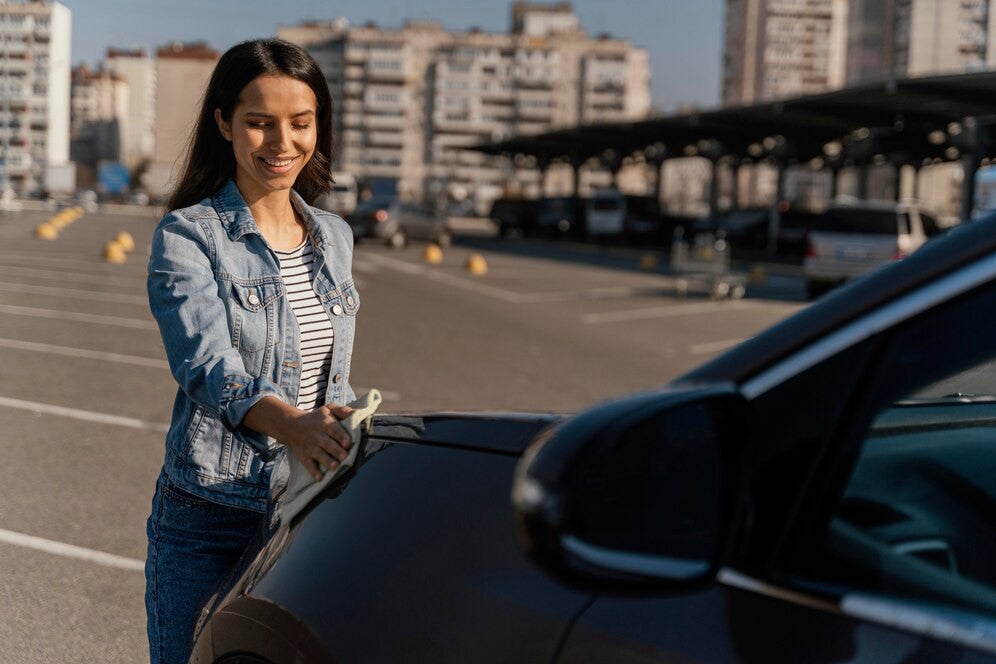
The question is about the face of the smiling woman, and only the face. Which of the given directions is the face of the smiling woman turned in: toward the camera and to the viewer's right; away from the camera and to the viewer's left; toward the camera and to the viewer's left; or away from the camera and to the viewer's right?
toward the camera and to the viewer's right

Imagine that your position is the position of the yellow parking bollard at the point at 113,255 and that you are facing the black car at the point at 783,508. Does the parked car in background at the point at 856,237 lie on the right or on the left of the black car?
left

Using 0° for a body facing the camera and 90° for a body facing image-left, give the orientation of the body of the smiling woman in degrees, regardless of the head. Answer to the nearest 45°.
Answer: approximately 315°

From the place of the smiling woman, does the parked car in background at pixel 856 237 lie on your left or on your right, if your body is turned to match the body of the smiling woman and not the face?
on your left

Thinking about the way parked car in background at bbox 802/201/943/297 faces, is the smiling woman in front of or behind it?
behind

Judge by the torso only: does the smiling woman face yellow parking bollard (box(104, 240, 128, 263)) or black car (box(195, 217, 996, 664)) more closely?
the black car

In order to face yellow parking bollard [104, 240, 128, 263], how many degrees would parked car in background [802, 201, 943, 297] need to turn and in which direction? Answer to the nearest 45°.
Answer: approximately 135° to its left

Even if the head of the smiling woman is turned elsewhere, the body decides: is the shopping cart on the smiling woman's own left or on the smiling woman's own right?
on the smiling woman's own left

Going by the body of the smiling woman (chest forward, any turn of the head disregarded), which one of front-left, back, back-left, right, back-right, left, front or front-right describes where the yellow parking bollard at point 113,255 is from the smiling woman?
back-left

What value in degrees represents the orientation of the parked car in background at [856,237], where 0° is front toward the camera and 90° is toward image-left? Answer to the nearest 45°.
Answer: approximately 225°
